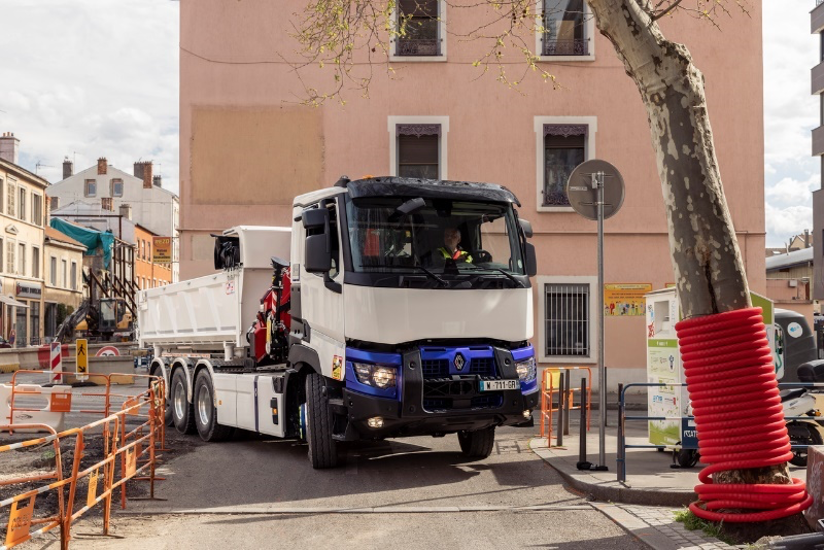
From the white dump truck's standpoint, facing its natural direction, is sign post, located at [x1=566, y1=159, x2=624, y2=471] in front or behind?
in front

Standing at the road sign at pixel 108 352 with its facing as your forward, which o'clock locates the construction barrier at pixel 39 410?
The construction barrier is roughly at 12 o'clock from the road sign.

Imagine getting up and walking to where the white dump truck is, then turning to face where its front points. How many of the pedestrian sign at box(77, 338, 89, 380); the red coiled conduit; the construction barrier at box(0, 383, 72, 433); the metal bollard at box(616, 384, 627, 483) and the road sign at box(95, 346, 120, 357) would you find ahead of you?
2

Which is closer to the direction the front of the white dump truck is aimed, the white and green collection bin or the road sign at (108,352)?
the white and green collection bin

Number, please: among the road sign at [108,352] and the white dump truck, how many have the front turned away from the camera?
0

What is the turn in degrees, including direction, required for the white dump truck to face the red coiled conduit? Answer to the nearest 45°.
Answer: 0° — it already faces it

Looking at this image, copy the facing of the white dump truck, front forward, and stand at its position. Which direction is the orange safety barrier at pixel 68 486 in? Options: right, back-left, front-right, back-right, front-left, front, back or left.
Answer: right

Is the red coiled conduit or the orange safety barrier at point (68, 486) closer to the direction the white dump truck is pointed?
the red coiled conduit

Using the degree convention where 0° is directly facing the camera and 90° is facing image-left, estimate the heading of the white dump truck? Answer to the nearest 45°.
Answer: approximately 315°

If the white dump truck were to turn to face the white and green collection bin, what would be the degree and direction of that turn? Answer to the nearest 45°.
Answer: approximately 45° to its left
